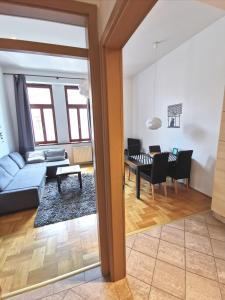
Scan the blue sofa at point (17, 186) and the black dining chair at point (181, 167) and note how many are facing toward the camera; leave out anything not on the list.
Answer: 0

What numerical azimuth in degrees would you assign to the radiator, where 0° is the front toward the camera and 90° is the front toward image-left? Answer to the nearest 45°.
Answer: approximately 0°

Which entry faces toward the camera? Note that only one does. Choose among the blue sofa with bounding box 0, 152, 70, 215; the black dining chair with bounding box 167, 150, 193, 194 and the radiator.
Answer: the radiator

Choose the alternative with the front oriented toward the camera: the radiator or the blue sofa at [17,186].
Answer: the radiator

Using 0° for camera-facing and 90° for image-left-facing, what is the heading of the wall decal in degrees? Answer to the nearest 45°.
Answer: approximately 45°

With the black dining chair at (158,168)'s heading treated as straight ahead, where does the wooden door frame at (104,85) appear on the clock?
The wooden door frame is roughly at 8 o'clock from the black dining chair.

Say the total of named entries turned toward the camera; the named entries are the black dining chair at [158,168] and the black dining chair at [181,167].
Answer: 0

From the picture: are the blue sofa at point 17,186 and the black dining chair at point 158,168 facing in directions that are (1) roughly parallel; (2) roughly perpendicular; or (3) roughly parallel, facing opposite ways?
roughly perpendicular

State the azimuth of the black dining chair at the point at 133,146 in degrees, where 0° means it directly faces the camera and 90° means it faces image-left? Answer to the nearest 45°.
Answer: approximately 315°

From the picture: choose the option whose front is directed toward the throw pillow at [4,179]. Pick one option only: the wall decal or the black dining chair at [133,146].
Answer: the wall decal

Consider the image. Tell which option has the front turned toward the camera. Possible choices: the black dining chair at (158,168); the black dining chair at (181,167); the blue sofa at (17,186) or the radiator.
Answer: the radiator

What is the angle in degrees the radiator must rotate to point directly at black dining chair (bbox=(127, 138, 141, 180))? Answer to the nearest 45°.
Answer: approximately 90° to its left

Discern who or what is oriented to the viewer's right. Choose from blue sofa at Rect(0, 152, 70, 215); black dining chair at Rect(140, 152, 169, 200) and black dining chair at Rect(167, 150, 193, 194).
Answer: the blue sofa

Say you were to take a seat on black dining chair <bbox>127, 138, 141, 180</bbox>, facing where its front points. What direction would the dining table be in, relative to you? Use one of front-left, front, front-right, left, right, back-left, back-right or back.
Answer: front-left

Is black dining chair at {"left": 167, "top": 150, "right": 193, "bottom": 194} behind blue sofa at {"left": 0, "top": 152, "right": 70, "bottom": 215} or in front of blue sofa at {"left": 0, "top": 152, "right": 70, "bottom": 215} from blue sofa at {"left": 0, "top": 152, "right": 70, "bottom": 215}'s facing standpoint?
in front

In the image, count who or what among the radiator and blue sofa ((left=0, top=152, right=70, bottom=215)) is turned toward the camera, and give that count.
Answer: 1

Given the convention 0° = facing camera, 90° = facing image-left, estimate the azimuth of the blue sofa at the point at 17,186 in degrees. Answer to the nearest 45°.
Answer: approximately 270°
